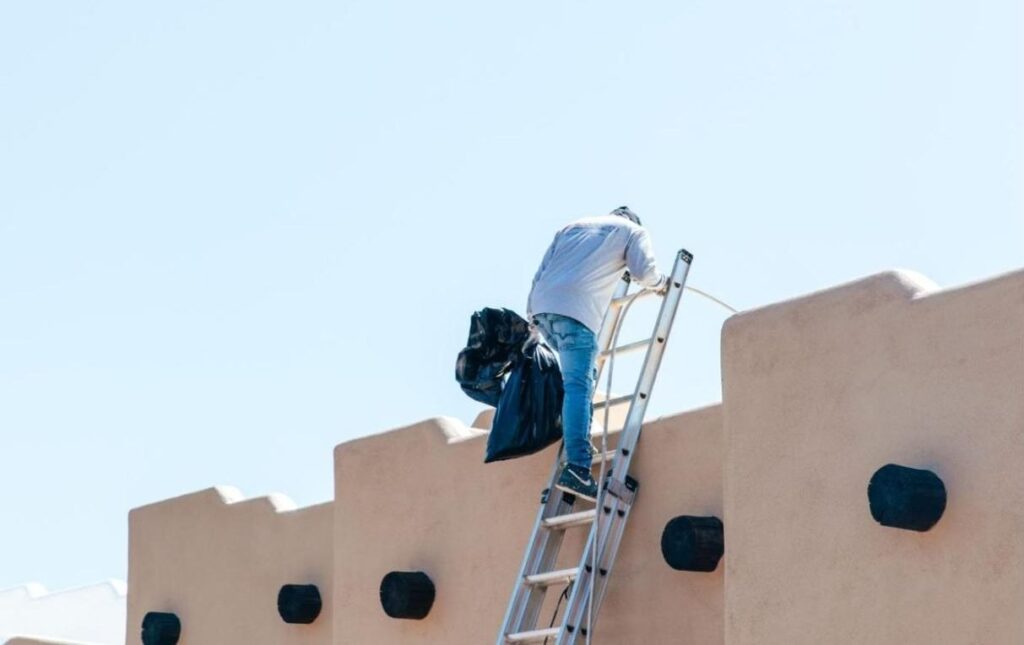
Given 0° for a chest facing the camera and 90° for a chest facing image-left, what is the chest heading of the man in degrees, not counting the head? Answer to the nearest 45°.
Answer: approximately 225°
